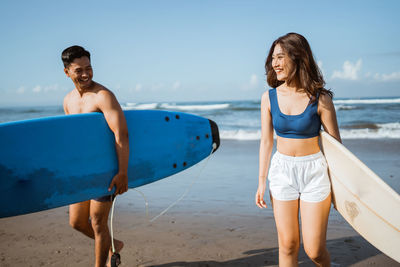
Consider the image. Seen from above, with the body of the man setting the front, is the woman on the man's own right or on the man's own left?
on the man's own left

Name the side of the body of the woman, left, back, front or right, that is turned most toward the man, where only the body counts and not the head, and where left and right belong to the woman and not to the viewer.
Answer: right

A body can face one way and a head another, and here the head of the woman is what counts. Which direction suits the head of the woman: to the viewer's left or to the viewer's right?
to the viewer's left

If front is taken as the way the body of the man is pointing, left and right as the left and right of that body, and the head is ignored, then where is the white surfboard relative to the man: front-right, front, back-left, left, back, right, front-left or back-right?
left

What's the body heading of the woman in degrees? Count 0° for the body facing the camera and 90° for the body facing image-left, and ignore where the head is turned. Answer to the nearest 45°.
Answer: approximately 0°
